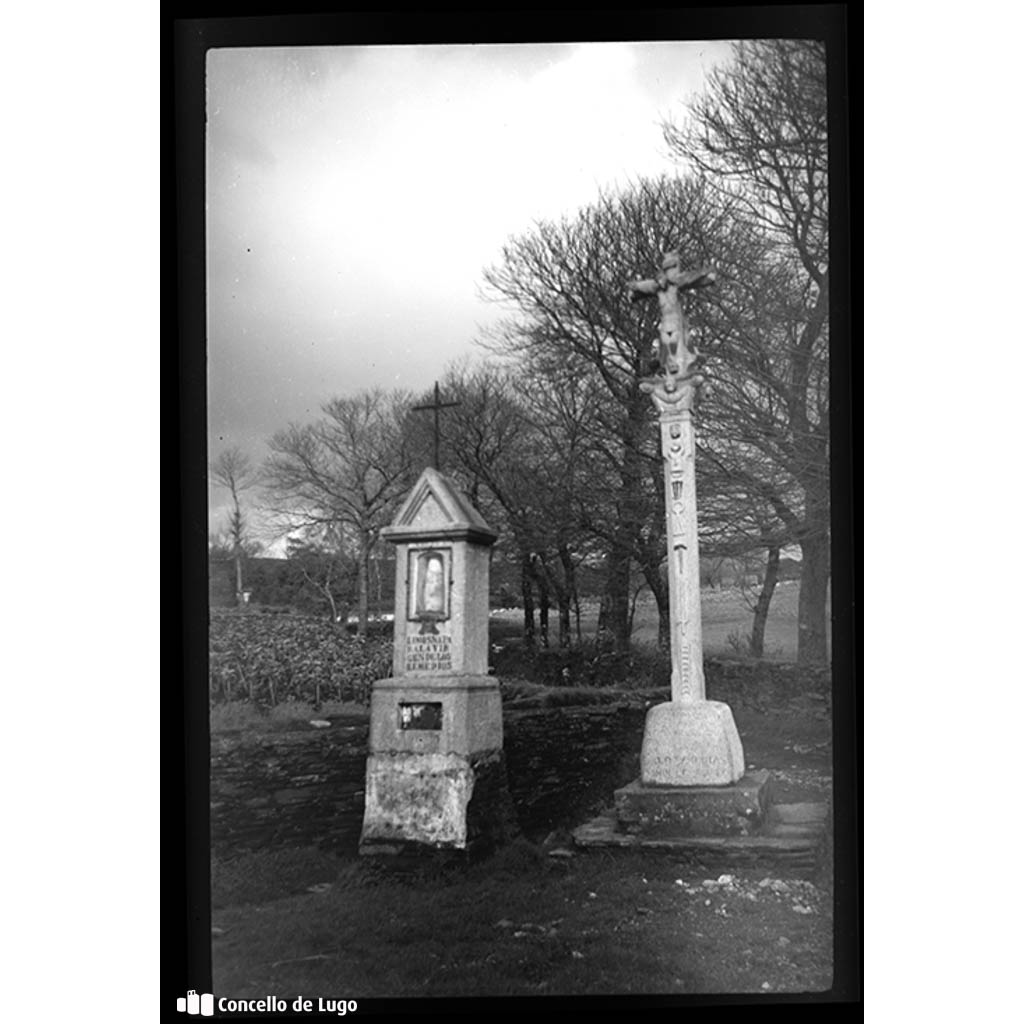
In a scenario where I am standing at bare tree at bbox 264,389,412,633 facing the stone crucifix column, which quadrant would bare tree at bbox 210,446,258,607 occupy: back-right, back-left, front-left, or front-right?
back-right

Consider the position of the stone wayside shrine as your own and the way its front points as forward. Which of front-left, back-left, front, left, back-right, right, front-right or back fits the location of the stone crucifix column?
back-left

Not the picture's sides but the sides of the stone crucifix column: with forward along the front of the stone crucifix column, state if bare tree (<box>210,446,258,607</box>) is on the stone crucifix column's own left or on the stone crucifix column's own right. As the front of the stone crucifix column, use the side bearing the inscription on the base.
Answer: on the stone crucifix column's own right

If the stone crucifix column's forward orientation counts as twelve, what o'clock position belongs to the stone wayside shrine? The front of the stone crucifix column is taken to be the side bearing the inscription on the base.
The stone wayside shrine is roughly at 3 o'clock from the stone crucifix column.

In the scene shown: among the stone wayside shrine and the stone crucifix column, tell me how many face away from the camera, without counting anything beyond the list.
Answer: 0

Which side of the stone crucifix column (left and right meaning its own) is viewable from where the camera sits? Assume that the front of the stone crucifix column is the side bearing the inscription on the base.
front

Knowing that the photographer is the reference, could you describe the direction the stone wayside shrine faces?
facing the viewer and to the left of the viewer

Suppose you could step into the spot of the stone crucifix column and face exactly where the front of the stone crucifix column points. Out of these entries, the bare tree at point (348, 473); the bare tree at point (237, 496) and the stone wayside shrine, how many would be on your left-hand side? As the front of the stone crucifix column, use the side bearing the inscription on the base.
0
